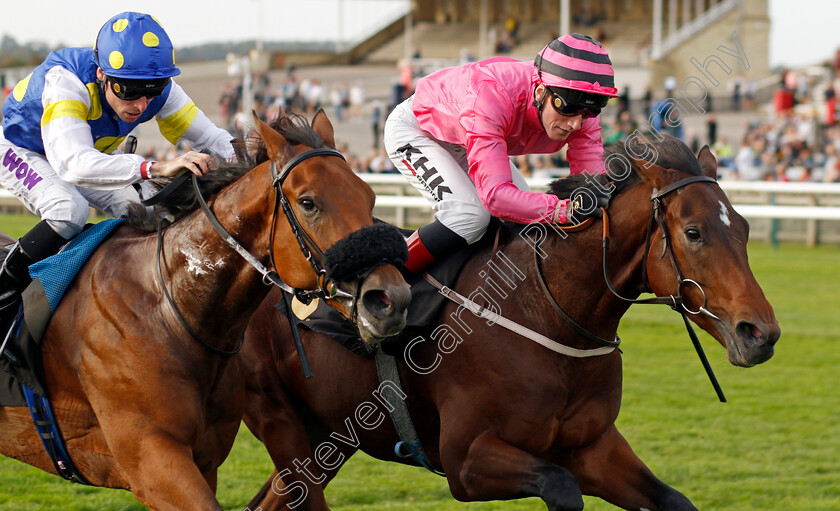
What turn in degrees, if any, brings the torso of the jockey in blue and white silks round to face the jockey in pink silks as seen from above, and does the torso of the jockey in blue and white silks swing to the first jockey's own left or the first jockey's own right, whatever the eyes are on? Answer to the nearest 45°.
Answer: approximately 45° to the first jockey's own left

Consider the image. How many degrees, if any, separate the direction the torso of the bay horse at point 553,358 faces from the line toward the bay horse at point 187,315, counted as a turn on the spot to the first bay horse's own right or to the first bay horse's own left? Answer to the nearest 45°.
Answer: approximately 135° to the first bay horse's own right

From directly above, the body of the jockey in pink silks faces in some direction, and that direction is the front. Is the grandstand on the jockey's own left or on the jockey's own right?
on the jockey's own left

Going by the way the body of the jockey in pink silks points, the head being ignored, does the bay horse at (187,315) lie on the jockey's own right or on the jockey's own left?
on the jockey's own right

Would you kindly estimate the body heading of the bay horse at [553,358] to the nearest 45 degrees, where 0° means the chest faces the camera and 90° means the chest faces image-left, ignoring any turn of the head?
approximately 315°

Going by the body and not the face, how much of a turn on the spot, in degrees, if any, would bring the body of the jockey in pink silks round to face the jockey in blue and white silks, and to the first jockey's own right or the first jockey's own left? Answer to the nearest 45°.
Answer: approximately 135° to the first jockey's own right
